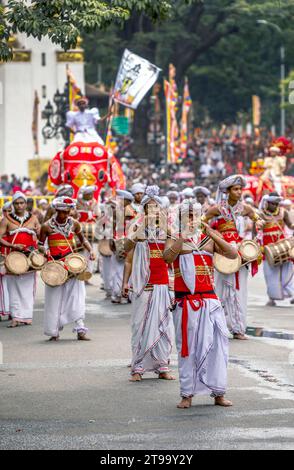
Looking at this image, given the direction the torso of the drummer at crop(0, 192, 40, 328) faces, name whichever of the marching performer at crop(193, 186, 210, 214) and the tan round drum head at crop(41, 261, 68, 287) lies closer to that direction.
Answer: the tan round drum head

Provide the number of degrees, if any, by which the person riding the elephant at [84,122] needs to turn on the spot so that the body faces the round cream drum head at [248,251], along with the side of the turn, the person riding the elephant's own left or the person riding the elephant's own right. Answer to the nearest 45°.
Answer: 0° — they already face it

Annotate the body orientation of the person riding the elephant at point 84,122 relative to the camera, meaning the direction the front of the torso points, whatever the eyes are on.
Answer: toward the camera

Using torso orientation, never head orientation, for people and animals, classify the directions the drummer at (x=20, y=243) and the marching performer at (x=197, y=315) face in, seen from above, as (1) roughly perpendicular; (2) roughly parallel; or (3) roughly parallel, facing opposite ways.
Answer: roughly parallel

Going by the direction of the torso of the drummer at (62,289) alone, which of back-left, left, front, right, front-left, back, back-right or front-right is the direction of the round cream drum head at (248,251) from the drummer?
left

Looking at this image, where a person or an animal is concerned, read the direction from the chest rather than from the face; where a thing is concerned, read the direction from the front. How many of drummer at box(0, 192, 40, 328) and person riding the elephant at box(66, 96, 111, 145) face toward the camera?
2

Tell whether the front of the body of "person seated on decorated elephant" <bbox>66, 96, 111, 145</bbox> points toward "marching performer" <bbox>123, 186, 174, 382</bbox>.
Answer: yes

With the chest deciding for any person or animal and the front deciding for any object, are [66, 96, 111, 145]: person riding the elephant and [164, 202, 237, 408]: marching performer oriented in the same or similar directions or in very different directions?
same or similar directions

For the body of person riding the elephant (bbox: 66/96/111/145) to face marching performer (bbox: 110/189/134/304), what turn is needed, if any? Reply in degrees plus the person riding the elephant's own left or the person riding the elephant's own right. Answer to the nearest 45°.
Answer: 0° — they already face them

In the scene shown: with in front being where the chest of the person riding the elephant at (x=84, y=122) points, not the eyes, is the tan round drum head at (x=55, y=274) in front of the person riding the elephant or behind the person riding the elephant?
in front

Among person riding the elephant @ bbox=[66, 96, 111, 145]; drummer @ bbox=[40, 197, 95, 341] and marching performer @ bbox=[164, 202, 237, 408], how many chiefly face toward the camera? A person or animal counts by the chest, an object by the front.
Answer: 3

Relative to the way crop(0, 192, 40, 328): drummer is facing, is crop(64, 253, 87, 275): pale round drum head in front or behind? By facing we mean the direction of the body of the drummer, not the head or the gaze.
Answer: in front

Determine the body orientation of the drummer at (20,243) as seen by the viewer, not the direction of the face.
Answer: toward the camera

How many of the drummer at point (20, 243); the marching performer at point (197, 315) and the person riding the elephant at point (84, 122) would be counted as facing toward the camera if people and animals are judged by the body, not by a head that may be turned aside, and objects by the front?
3

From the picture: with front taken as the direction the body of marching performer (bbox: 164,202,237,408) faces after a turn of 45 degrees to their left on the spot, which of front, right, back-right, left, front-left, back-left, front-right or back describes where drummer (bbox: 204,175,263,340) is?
back-left

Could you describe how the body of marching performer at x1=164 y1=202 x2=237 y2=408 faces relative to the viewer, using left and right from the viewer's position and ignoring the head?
facing the viewer

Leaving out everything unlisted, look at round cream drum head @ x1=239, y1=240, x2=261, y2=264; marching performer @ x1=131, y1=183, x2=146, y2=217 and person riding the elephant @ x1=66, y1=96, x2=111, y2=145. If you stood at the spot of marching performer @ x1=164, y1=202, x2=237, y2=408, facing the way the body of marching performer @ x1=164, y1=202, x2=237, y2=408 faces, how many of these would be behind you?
3
